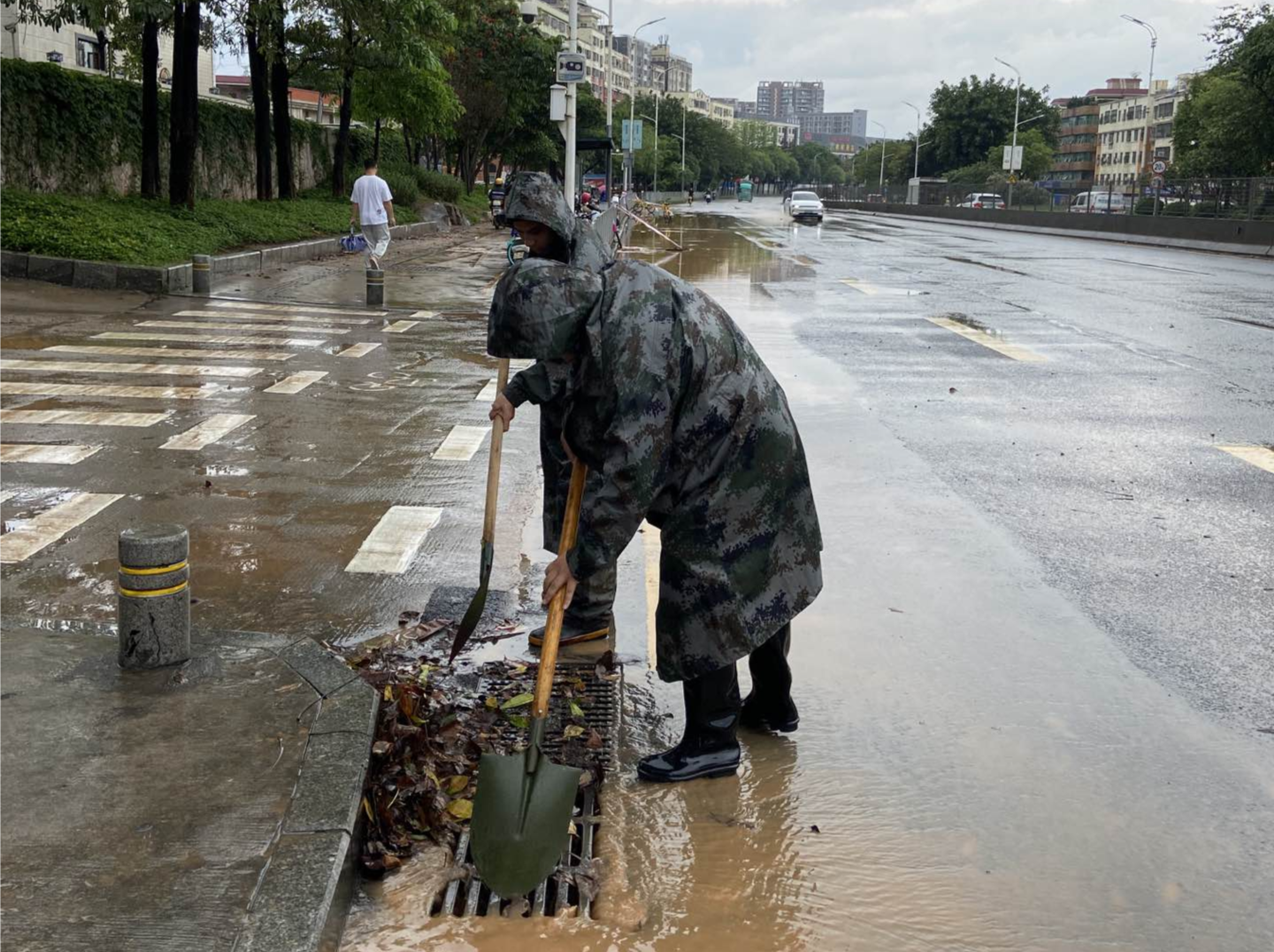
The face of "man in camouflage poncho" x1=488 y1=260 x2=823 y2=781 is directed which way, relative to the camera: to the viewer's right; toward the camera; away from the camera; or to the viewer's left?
to the viewer's left

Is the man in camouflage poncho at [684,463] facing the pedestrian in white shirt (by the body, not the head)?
no

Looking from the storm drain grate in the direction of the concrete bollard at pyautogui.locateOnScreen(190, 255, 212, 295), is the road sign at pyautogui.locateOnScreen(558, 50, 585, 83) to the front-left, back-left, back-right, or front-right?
front-right

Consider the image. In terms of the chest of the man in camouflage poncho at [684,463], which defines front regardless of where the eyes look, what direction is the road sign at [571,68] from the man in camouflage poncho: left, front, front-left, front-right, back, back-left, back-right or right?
right

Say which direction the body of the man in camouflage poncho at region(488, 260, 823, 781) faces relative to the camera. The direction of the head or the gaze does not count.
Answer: to the viewer's left

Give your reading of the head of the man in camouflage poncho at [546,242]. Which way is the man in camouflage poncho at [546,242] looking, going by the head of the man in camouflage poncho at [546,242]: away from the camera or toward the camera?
toward the camera

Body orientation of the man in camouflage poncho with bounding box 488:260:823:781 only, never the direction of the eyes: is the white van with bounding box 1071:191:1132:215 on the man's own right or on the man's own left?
on the man's own right

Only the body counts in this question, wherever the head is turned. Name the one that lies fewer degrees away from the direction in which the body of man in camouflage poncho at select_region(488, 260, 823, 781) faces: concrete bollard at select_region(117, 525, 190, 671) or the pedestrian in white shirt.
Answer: the concrete bollard
